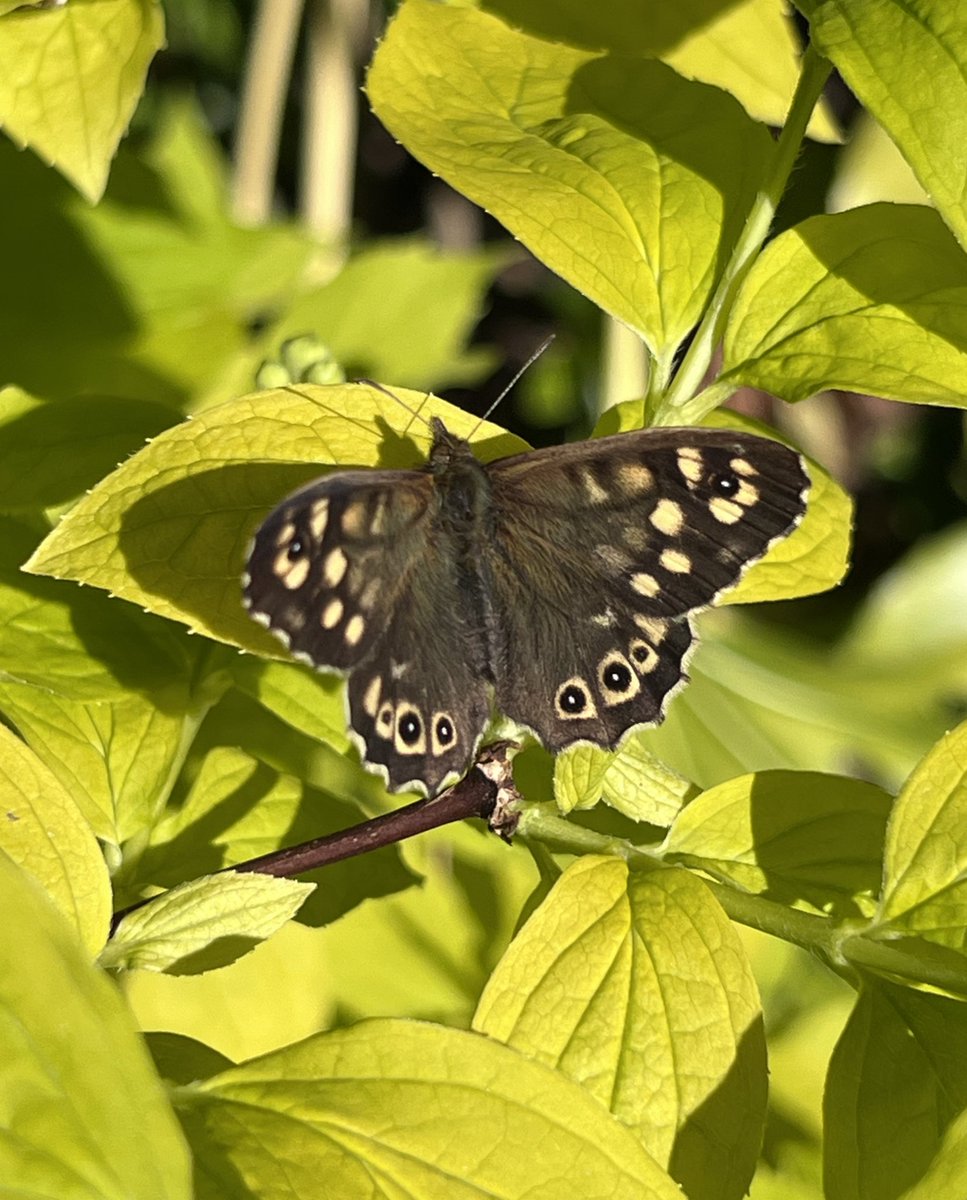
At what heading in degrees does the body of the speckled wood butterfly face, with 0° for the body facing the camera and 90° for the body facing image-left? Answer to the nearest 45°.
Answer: approximately 180°

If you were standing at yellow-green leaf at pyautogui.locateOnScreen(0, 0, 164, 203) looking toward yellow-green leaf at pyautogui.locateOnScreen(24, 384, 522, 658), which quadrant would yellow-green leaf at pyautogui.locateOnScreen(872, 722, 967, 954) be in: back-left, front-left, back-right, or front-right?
front-left

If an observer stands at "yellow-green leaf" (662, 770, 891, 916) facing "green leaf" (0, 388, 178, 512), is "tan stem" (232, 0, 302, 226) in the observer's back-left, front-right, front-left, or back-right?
front-right
